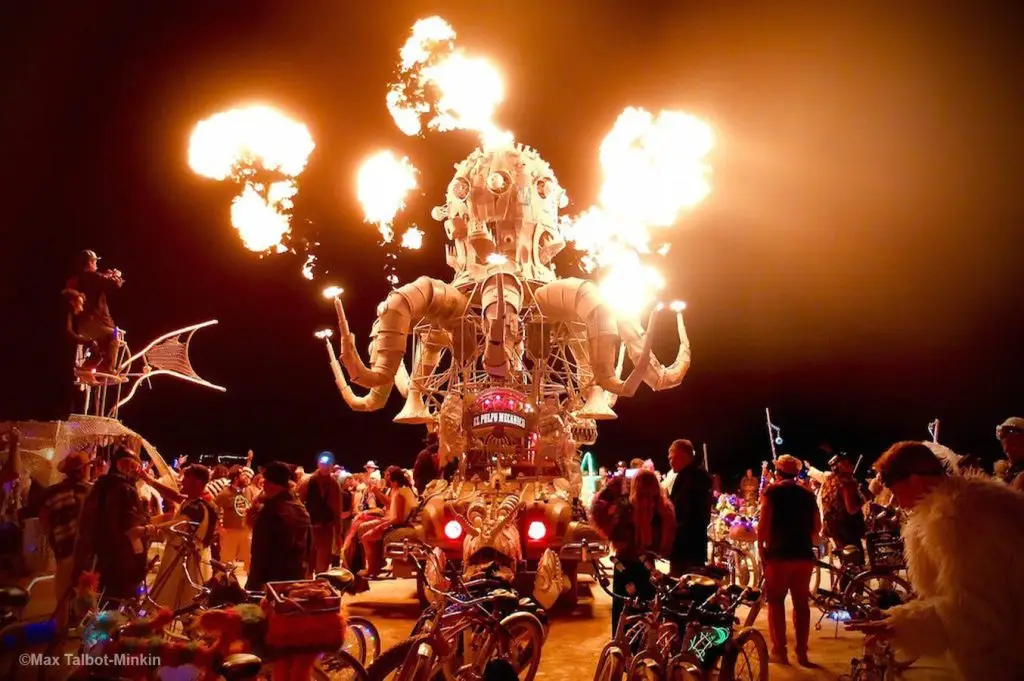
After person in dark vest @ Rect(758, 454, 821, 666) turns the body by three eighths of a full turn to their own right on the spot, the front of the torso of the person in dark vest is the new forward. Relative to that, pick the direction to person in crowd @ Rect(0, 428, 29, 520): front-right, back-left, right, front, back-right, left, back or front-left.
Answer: back-right

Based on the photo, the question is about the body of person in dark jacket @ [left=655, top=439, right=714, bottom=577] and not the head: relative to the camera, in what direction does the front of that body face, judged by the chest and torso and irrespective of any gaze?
to the viewer's left

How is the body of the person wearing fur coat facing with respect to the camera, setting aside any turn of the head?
to the viewer's left

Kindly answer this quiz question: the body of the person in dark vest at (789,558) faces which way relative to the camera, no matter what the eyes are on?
away from the camera

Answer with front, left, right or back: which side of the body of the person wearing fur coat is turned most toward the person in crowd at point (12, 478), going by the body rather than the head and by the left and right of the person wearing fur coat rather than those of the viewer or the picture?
front

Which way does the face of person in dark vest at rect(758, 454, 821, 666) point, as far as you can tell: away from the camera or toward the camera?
away from the camera

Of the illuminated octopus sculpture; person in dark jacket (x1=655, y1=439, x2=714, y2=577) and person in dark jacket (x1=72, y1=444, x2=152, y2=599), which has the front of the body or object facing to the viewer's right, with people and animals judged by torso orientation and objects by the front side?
person in dark jacket (x1=72, y1=444, x2=152, y2=599)

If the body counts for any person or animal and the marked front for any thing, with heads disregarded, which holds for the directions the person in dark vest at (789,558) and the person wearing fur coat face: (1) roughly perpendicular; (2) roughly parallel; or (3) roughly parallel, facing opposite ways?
roughly perpendicular

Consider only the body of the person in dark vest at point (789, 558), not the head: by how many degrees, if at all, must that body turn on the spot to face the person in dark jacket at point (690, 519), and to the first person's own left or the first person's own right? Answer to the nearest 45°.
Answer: approximately 45° to the first person's own left

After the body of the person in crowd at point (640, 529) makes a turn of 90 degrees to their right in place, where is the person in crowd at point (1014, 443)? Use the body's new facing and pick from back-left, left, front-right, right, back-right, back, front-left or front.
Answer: front

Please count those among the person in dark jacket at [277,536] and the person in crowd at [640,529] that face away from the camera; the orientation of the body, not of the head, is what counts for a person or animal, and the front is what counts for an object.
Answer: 2

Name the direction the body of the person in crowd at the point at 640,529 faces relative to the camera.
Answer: away from the camera

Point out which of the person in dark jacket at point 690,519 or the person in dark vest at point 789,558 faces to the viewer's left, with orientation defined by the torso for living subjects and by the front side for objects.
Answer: the person in dark jacket at point 690,519

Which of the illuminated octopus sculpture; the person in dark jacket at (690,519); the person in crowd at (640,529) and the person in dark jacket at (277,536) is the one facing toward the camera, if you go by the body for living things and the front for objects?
the illuminated octopus sculpture
